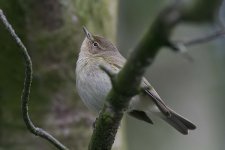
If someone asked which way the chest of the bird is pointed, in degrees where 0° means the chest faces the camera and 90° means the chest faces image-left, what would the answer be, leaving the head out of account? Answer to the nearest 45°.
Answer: approximately 90°
